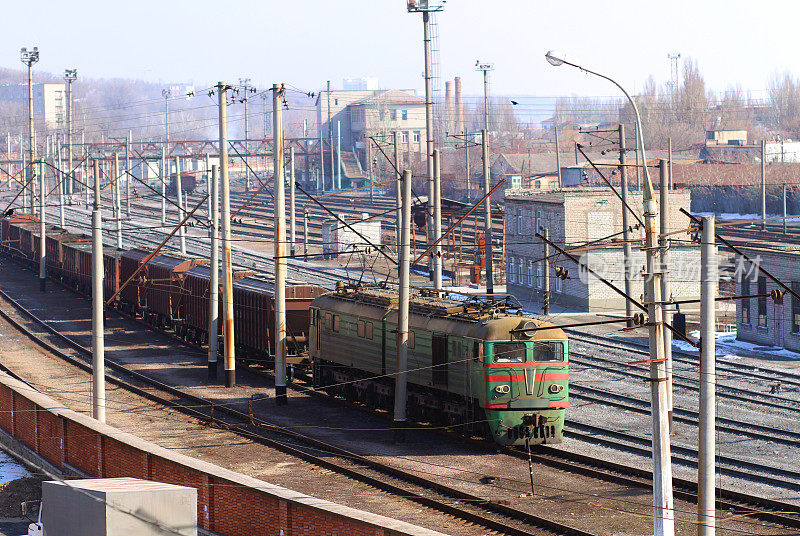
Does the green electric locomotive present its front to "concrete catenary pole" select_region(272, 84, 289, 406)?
no

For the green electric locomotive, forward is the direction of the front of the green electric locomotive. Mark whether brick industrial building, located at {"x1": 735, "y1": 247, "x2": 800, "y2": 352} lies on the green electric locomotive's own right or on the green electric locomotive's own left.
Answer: on the green electric locomotive's own left

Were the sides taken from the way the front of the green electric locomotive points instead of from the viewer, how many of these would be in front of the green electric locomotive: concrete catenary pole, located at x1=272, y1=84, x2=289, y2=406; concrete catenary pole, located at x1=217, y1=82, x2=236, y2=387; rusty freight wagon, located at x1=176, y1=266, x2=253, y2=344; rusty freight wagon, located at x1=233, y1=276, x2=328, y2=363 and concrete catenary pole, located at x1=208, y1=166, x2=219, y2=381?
0

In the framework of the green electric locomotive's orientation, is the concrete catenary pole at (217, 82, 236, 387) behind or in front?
behind

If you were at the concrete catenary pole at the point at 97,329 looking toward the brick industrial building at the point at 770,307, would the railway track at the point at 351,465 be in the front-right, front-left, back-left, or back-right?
front-right

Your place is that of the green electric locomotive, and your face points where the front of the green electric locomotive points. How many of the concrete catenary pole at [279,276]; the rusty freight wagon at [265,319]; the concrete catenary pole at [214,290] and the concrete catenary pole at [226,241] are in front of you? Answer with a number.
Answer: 0

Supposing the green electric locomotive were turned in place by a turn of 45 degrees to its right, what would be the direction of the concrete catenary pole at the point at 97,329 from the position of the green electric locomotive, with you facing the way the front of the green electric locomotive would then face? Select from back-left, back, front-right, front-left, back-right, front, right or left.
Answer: right

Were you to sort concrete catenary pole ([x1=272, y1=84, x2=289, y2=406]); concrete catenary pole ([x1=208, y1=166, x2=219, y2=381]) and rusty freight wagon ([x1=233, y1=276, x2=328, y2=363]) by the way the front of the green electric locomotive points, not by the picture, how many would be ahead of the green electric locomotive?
0

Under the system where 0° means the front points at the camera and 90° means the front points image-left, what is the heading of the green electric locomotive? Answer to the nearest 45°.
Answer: approximately 315°

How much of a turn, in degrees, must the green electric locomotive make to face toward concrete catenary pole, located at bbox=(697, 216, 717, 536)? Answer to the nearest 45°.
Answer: approximately 45° to its right

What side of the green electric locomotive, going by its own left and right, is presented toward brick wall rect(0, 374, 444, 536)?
right

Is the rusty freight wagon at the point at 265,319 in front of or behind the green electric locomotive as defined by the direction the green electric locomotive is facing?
behind

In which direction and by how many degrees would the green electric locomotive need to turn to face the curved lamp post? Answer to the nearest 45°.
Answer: approximately 45° to its right

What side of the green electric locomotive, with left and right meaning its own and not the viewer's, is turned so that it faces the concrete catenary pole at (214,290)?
back

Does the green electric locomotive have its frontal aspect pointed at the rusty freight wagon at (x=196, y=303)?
no

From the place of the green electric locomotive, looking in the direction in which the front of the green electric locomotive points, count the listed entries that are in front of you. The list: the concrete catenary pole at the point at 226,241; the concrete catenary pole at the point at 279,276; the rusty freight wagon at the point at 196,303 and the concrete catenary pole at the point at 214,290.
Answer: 0
